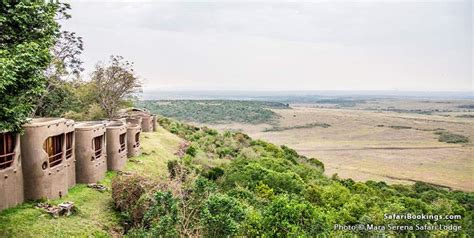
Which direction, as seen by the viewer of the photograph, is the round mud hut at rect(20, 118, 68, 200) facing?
facing the viewer and to the right of the viewer

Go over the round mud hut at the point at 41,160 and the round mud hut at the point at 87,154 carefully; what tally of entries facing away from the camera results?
0

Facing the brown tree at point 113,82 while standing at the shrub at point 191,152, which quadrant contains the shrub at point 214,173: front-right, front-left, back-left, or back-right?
back-left

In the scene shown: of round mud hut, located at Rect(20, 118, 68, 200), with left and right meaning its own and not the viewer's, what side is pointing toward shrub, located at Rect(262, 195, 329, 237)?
front

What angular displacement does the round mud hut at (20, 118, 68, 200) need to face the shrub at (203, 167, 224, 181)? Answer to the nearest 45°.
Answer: approximately 90° to its left

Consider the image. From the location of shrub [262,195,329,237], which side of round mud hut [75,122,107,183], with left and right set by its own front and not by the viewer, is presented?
front

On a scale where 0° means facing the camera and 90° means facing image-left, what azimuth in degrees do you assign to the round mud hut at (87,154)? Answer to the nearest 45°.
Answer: approximately 315°

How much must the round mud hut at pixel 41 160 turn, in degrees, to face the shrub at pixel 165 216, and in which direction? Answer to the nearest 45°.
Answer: approximately 45° to its right

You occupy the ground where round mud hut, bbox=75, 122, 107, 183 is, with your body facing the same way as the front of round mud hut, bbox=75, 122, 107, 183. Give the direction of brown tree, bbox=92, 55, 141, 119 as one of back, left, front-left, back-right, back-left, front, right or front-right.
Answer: back-left

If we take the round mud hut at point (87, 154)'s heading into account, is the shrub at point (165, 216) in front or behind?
in front
